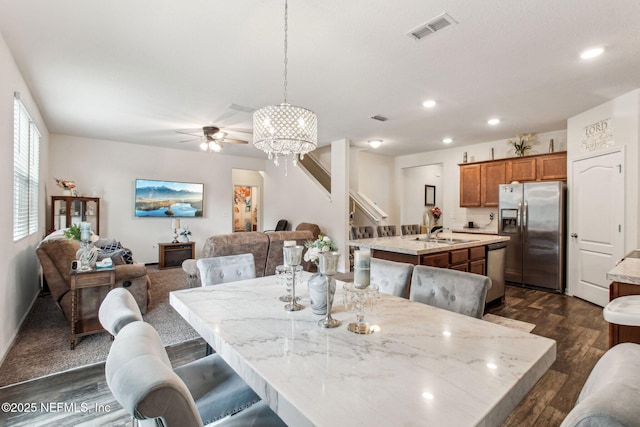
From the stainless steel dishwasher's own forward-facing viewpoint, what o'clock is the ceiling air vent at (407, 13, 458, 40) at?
The ceiling air vent is roughly at 2 o'clock from the stainless steel dishwasher.

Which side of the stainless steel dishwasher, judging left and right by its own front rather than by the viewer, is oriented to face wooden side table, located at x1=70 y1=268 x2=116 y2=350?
right

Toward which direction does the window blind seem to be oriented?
to the viewer's right

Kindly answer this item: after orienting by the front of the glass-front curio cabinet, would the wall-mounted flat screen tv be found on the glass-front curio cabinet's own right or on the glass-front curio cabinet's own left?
on the glass-front curio cabinet's own left

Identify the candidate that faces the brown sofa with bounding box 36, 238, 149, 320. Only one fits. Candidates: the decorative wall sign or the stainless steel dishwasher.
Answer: the decorative wall sign

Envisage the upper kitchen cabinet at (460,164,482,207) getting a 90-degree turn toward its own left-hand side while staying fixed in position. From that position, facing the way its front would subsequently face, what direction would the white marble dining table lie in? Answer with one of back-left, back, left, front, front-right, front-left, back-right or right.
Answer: right

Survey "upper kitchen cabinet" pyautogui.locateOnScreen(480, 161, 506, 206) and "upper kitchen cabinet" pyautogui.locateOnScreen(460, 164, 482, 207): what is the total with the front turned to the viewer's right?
0

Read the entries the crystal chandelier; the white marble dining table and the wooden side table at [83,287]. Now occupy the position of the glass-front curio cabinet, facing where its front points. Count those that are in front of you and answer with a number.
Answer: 3

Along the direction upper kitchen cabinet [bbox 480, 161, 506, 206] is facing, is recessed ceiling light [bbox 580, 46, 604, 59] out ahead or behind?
ahead

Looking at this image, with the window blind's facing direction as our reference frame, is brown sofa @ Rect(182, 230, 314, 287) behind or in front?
in front

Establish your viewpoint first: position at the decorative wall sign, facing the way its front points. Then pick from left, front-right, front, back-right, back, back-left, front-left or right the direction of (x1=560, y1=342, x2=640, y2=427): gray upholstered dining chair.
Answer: front-left

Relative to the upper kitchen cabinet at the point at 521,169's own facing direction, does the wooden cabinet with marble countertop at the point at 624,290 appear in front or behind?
in front
